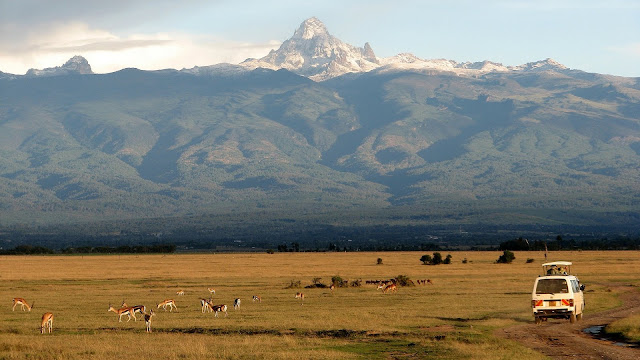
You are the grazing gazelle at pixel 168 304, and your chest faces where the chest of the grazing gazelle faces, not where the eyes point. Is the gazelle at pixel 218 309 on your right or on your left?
on your left

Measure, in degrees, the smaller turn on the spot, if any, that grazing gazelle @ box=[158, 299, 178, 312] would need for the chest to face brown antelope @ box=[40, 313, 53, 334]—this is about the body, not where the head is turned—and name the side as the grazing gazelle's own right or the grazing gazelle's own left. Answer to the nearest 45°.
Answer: approximately 45° to the grazing gazelle's own left

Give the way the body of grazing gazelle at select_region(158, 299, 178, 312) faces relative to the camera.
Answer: to the viewer's left

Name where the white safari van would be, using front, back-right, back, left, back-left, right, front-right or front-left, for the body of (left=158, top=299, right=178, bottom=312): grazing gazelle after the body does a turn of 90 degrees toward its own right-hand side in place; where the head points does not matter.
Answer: back-right

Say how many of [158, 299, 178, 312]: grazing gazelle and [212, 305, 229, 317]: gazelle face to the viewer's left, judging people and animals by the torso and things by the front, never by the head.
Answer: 2

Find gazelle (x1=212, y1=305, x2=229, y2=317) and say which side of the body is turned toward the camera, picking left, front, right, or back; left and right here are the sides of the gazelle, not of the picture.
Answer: left

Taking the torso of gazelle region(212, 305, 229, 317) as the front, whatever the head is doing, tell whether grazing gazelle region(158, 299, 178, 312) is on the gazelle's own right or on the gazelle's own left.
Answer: on the gazelle's own right
